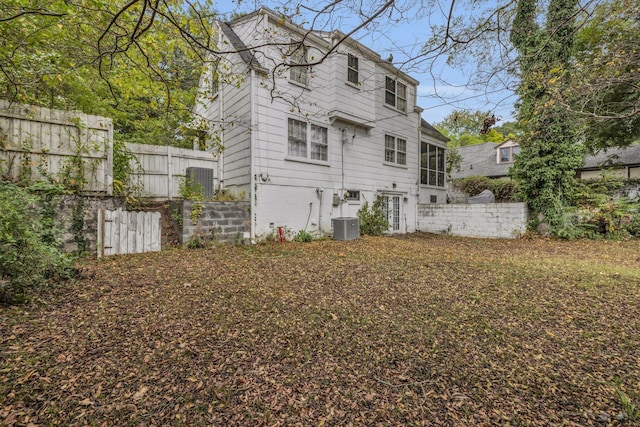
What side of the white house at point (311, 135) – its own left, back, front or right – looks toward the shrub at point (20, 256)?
left

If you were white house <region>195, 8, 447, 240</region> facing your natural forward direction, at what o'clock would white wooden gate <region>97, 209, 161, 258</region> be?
The white wooden gate is roughly at 9 o'clock from the white house.

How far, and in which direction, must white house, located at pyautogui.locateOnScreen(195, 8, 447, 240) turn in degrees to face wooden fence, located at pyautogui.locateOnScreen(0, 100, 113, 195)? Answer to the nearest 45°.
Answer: approximately 90° to its left

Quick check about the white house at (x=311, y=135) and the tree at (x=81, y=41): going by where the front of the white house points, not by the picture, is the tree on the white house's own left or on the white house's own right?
on the white house's own left

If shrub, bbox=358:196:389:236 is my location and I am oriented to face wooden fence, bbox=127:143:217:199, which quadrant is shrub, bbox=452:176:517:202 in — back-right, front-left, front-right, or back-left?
back-right

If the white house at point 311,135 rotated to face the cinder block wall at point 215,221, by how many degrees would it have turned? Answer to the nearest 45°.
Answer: approximately 90° to its left

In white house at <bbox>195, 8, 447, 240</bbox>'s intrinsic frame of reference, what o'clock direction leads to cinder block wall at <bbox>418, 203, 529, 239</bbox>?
The cinder block wall is roughly at 4 o'clock from the white house.

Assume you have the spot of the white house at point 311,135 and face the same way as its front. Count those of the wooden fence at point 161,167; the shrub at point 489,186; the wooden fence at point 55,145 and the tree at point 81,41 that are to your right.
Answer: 1

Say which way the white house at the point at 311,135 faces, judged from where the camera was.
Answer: facing away from the viewer and to the left of the viewer

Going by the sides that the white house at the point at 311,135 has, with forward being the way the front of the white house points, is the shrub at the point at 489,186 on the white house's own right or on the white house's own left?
on the white house's own right
